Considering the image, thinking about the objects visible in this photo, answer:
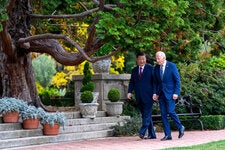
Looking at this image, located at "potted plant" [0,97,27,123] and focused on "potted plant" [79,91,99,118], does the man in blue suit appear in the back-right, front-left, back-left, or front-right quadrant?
front-right

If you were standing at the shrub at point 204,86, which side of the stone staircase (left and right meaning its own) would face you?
left

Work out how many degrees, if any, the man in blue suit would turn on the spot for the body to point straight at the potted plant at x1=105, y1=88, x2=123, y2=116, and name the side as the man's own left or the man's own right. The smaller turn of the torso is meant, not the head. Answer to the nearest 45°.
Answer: approximately 90° to the man's own right

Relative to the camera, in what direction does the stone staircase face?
facing the viewer and to the right of the viewer

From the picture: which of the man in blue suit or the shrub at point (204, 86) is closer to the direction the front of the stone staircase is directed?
the man in blue suit

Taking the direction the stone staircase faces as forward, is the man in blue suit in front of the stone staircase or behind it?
in front

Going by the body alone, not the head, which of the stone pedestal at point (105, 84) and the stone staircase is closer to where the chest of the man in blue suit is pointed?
the stone staircase

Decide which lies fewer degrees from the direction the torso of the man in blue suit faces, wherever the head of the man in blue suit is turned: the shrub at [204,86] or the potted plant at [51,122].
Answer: the potted plant

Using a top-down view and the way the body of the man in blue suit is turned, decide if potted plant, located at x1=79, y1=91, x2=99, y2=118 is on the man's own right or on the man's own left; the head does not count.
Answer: on the man's own right

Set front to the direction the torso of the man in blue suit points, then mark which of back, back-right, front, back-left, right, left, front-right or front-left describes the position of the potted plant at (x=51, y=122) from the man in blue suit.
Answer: front-right

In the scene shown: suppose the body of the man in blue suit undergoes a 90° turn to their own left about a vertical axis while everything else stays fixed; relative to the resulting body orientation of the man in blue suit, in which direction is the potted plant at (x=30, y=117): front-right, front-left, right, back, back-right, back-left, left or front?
back-right

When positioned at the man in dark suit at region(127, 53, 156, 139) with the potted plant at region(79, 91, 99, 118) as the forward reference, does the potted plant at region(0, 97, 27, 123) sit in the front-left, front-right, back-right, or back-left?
front-left

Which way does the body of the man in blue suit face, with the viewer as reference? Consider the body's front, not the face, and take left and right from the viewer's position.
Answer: facing the viewer and to the left of the viewer

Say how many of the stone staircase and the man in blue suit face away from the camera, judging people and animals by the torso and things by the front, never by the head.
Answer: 0
